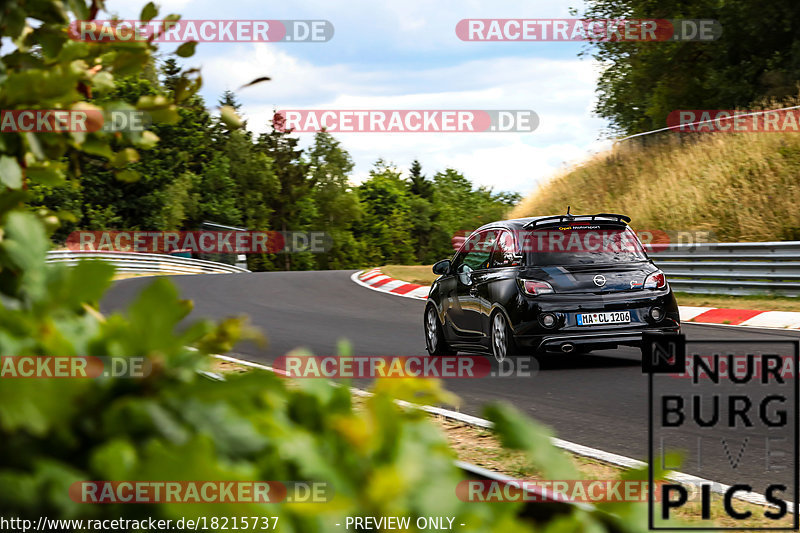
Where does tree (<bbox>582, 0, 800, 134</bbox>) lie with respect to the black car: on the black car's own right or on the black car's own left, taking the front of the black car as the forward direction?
on the black car's own right

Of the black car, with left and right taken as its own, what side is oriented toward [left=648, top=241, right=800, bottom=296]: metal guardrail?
right

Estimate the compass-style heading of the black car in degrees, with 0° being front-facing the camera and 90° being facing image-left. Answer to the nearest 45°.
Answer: approximately 135°

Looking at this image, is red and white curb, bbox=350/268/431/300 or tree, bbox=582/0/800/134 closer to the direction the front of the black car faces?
the red and white curb

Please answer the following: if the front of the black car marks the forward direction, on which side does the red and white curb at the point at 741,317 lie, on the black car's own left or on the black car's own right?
on the black car's own right
